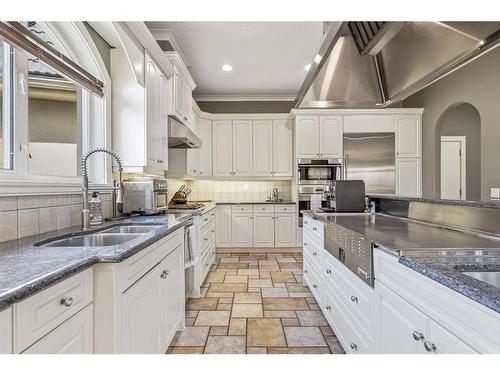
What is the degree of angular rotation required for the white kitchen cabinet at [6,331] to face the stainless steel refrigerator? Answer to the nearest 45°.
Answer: approximately 45° to its left

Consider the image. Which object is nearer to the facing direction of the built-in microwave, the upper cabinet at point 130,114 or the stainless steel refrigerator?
the upper cabinet

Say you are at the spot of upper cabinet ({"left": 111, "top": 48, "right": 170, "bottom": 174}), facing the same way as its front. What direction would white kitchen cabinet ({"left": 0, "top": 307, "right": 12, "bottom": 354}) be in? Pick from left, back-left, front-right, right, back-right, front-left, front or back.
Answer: right

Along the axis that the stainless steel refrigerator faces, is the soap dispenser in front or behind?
in front

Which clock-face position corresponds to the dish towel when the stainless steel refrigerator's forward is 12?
The dish towel is roughly at 1 o'clock from the stainless steel refrigerator.

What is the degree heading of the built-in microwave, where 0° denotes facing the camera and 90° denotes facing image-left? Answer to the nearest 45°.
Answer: approximately 0°

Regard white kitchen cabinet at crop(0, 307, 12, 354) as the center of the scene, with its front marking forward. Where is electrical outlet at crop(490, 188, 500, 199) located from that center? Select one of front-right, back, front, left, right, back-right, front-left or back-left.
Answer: front-left

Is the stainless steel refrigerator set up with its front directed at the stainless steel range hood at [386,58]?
yes

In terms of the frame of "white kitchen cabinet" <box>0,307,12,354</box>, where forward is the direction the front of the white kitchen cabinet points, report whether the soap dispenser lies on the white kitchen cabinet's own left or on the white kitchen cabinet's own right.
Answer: on the white kitchen cabinet's own left

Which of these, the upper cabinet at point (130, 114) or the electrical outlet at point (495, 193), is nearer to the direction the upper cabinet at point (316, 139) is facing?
the upper cabinet

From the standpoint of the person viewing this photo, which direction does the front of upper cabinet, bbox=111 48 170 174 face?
facing to the right of the viewer

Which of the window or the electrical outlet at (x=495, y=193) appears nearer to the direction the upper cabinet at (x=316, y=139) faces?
the window

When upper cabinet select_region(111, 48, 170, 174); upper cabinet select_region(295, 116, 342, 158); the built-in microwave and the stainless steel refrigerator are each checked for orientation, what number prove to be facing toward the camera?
3
